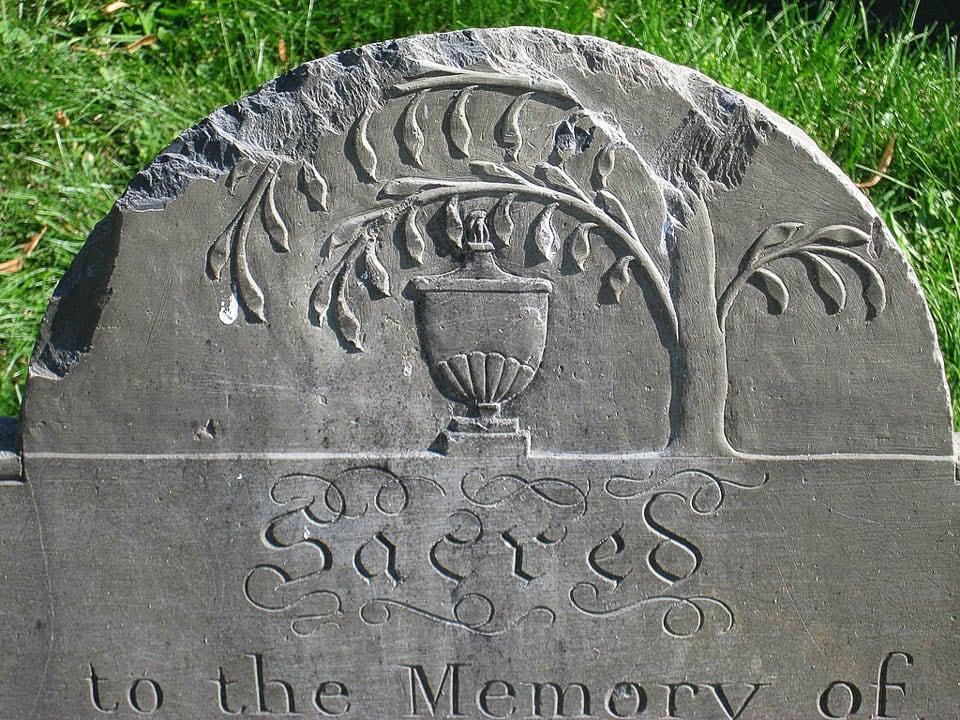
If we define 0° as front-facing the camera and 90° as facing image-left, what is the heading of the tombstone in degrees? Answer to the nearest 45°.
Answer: approximately 0°
